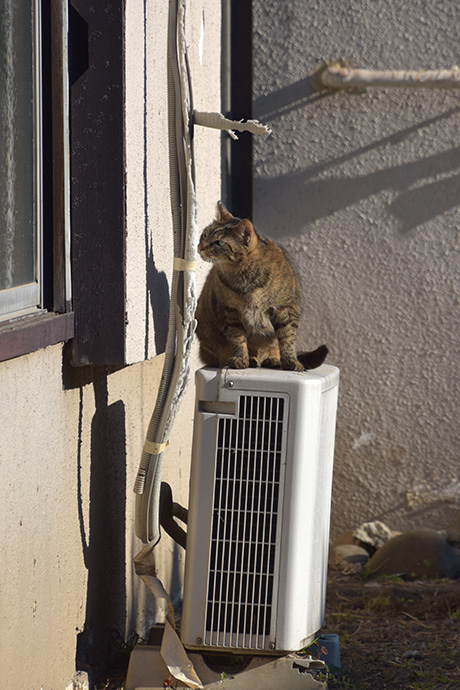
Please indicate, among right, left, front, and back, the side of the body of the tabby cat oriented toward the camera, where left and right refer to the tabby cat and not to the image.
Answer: front

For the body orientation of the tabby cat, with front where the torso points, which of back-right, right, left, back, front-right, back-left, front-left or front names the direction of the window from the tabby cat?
front-right
